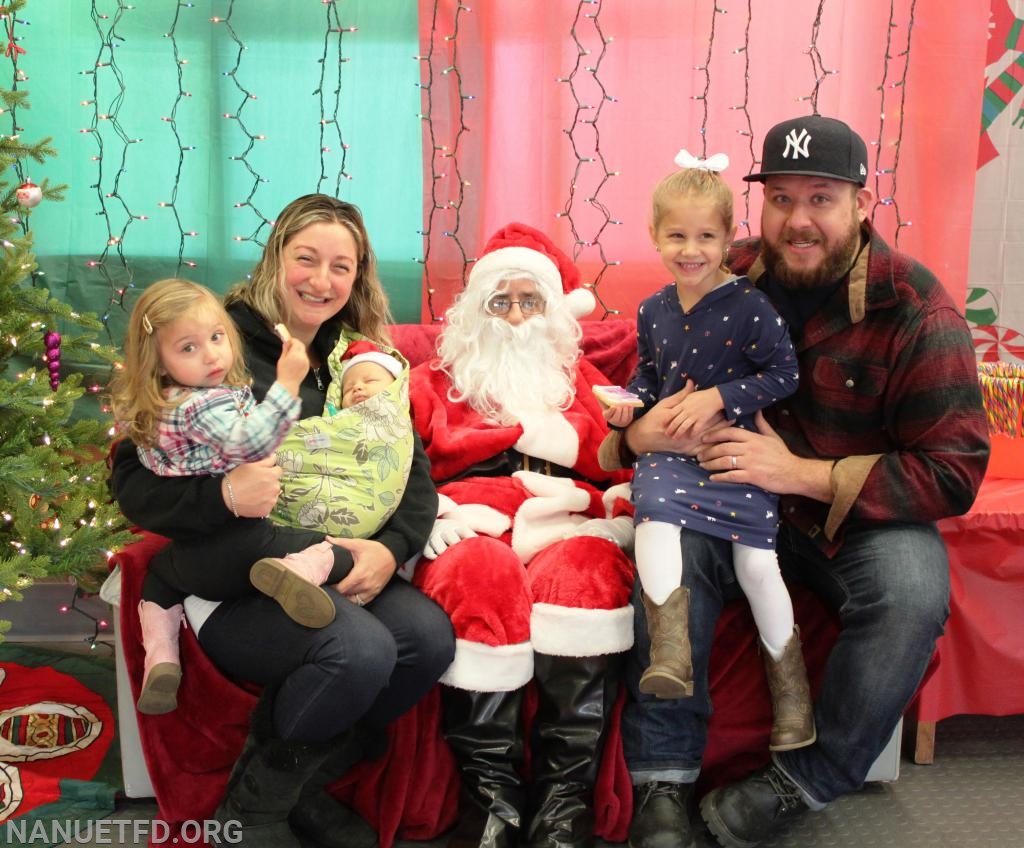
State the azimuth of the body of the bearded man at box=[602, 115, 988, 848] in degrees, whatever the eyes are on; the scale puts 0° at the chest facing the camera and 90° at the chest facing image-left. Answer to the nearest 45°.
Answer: approximately 45°

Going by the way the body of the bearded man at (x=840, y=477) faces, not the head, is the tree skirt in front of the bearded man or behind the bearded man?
in front

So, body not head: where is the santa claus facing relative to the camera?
toward the camera

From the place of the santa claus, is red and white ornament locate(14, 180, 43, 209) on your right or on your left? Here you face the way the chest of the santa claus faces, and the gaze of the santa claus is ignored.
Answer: on your right

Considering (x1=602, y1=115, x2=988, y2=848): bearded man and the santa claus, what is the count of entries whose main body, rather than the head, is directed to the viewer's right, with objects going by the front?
0

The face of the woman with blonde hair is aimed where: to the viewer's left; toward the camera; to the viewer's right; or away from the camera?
toward the camera

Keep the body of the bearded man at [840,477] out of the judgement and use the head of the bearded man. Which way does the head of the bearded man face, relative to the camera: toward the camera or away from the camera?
toward the camera
